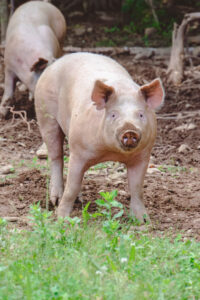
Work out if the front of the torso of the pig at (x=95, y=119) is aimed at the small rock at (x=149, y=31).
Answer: no

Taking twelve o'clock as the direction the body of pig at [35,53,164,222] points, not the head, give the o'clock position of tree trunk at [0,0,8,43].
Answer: The tree trunk is roughly at 7 o'clock from the pig.

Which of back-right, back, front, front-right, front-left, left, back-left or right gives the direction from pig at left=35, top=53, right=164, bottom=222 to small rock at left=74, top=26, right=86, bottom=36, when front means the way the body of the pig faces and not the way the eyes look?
back-left

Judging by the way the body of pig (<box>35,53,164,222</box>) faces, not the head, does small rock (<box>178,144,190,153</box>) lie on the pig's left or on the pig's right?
on the pig's left

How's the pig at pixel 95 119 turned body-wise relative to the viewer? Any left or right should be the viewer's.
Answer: facing the viewer and to the right of the viewer

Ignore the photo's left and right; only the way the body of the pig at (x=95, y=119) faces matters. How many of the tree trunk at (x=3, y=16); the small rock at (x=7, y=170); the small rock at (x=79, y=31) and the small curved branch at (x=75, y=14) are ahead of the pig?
0

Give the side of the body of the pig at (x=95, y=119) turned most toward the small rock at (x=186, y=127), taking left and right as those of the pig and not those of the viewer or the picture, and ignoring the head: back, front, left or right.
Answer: left

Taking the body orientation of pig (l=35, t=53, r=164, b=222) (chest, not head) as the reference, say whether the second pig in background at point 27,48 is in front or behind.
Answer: behind

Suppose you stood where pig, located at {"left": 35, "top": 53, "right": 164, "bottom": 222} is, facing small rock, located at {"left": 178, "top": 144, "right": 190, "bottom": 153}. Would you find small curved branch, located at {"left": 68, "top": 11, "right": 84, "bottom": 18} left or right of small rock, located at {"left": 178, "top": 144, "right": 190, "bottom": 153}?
left

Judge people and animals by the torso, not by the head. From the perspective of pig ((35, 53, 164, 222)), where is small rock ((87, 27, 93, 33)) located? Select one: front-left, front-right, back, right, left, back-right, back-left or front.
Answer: back-left

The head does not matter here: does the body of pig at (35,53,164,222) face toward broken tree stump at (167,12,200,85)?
no

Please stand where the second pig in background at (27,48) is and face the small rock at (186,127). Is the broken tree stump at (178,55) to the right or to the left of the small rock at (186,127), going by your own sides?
left

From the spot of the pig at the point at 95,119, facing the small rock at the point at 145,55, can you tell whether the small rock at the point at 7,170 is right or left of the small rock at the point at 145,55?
left

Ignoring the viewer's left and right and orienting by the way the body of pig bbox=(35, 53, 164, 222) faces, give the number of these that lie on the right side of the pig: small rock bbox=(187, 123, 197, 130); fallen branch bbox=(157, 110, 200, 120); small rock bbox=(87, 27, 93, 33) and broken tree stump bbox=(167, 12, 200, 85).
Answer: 0

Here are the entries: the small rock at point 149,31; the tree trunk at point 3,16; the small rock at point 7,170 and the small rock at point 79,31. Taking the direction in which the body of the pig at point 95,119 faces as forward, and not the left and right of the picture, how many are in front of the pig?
0

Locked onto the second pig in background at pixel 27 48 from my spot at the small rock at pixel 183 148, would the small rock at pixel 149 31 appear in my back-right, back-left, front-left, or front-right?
front-right

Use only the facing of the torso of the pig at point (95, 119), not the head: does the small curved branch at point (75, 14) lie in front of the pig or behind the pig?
behind

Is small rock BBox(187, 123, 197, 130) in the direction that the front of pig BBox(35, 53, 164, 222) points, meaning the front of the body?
no
